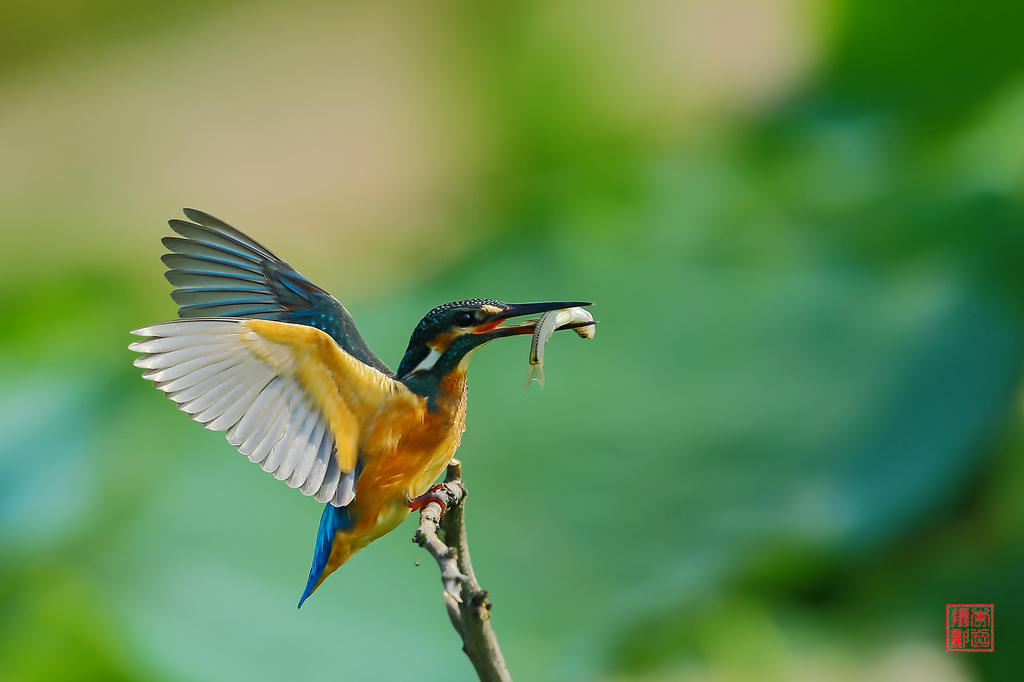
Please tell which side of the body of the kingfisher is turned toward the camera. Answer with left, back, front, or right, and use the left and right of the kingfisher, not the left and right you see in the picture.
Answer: right
